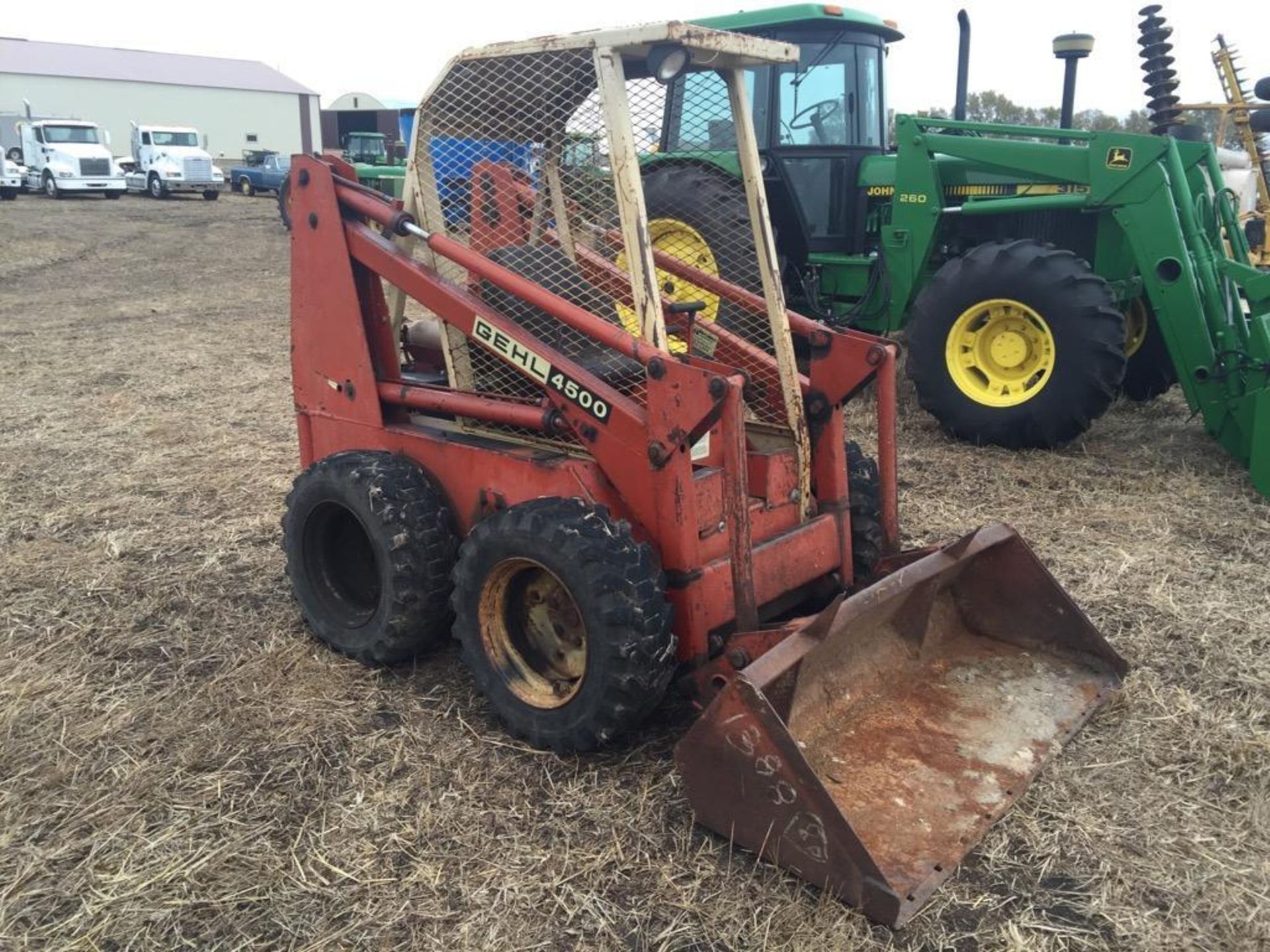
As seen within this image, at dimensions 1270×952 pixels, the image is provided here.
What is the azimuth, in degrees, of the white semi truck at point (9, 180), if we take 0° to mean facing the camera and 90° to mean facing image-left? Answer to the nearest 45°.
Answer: approximately 315°

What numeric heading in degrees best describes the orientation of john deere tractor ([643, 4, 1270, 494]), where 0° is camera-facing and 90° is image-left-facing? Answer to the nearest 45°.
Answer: approximately 315°

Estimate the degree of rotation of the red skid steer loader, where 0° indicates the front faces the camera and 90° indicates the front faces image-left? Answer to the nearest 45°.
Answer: approximately 315°

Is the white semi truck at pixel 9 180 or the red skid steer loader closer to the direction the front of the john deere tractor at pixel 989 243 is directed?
the red skid steer loader

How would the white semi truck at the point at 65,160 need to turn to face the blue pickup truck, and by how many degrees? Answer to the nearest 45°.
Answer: approximately 90° to its left

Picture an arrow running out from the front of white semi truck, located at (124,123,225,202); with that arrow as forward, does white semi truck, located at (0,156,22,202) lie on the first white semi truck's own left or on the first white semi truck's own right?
on the first white semi truck's own right

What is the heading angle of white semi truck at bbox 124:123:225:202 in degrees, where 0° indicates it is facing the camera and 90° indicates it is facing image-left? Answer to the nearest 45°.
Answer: approximately 315°

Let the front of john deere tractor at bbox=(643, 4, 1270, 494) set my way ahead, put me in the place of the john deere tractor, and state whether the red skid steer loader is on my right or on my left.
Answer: on my right
